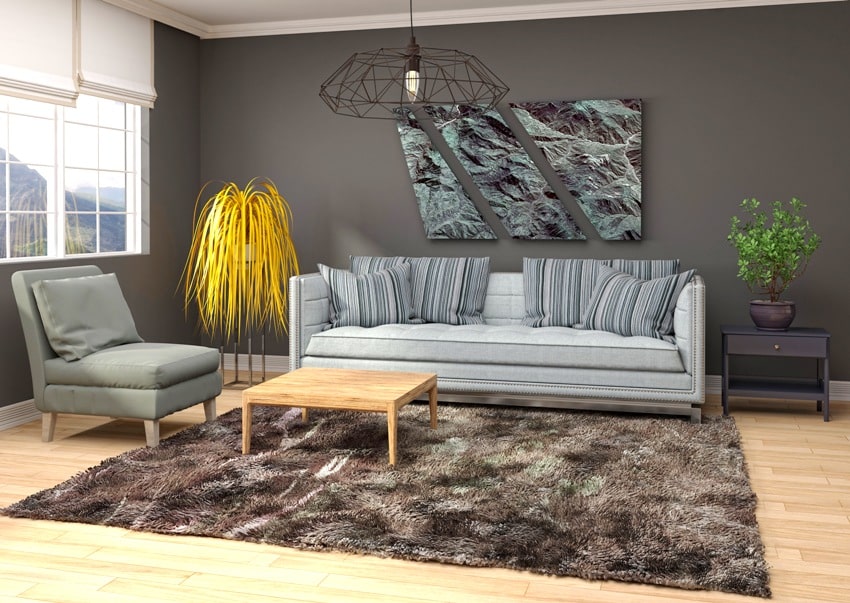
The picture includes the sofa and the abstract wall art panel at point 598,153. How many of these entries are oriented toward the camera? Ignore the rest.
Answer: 2

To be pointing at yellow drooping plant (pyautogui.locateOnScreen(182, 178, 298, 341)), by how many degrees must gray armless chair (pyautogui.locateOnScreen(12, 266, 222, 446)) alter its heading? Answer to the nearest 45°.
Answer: approximately 90° to its left

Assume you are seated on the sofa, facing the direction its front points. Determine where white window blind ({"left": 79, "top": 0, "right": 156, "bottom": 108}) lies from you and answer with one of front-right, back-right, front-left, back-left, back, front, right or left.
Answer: right

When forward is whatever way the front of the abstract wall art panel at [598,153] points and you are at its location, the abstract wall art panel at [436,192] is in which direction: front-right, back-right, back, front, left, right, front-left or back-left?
right

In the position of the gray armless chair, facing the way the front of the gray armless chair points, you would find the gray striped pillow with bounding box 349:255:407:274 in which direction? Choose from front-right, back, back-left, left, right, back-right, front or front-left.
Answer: left

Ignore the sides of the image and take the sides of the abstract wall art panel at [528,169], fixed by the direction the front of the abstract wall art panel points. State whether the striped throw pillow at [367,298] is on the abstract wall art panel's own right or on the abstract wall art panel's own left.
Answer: on the abstract wall art panel's own right

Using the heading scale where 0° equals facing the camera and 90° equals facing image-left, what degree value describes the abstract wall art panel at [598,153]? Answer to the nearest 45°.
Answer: approximately 0°

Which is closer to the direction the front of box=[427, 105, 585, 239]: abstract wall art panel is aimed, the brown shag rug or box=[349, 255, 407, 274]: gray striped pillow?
the brown shag rug

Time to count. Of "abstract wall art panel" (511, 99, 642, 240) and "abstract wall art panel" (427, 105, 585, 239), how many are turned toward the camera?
2

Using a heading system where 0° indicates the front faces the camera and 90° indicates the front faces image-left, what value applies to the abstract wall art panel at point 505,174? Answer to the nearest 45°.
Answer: approximately 0°

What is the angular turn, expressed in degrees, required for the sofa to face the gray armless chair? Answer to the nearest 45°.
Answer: approximately 45° to its right
